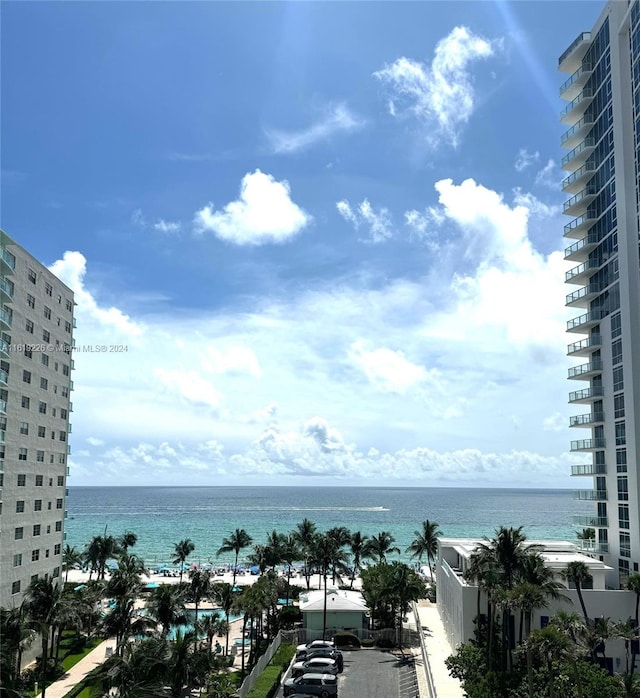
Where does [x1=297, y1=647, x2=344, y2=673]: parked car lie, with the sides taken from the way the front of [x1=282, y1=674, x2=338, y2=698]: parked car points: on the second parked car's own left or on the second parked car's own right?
on the second parked car's own right

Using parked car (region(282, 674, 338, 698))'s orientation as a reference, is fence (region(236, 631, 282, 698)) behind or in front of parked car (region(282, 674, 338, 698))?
in front

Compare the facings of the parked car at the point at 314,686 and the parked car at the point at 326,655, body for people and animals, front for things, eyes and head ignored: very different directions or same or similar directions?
same or similar directions

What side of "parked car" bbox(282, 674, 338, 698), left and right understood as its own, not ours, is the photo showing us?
left

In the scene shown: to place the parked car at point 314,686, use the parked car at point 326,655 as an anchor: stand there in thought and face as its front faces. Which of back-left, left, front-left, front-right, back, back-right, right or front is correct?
left

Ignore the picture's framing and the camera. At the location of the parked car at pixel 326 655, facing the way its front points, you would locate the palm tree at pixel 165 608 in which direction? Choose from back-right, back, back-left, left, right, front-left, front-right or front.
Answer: front-left

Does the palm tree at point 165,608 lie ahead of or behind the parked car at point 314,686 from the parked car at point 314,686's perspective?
ahead

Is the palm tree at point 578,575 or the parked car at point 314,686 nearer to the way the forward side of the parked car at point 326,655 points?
the parked car

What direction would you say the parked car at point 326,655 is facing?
to the viewer's left

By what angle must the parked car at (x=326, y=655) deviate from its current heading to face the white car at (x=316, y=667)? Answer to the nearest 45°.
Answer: approximately 90° to its left

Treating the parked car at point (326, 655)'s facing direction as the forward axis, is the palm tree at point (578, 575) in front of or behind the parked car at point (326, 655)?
behind

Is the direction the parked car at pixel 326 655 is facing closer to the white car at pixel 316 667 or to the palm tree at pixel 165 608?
the palm tree

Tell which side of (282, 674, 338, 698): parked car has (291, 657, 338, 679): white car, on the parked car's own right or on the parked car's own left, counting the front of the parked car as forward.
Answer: on the parked car's own right

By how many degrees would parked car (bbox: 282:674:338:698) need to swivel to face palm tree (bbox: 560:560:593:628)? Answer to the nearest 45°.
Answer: approximately 180°

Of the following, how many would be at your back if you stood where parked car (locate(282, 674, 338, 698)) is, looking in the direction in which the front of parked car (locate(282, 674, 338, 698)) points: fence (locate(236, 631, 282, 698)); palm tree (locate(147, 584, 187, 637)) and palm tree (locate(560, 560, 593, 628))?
1
